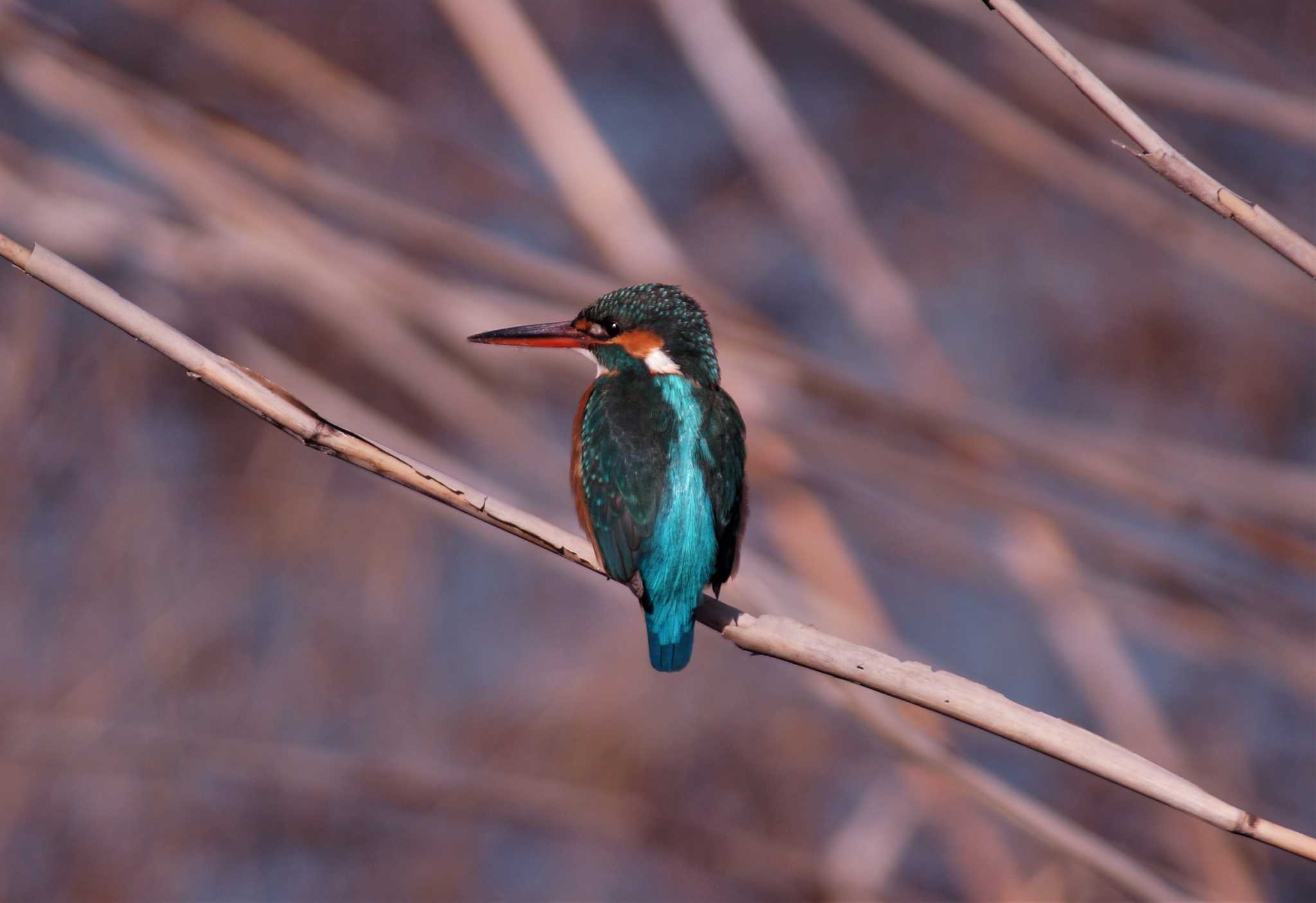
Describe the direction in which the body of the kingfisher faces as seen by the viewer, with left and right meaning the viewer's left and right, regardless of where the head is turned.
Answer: facing away from the viewer and to the left of the viewer

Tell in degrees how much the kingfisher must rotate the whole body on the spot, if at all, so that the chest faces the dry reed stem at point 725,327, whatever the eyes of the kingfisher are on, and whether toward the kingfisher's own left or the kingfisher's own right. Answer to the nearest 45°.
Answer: approximately 45° to the kingfisher's own right

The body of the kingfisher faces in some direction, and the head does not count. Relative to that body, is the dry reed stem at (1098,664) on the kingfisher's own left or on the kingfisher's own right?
on the kingfisher's own right
